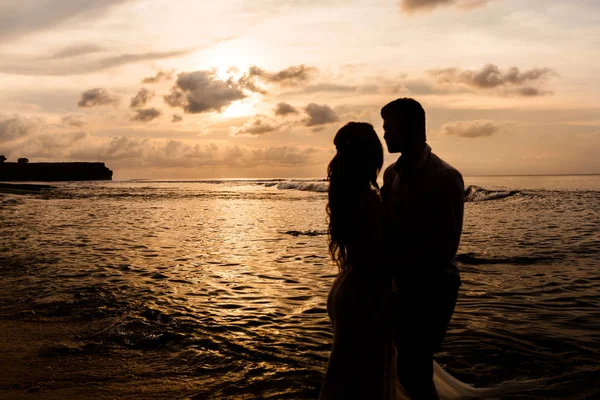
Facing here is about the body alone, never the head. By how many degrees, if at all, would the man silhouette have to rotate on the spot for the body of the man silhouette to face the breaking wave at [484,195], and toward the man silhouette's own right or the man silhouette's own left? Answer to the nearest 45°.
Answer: approximately 135° to the man silhouette's own right

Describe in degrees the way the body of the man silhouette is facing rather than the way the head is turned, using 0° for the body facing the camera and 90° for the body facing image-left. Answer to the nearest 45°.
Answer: approximately 45°
